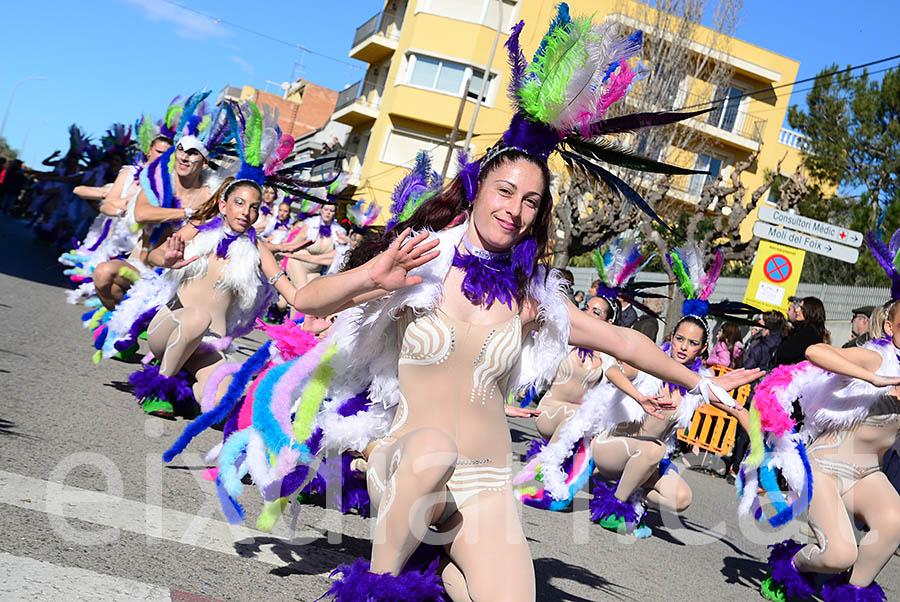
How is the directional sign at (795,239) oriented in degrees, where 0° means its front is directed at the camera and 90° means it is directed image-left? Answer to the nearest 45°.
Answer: approximately 0°

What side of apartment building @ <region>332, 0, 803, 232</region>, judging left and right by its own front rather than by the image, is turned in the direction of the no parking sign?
front

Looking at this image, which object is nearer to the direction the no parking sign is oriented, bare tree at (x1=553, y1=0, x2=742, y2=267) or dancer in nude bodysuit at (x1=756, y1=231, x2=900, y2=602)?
the dancer in nude bodysuit

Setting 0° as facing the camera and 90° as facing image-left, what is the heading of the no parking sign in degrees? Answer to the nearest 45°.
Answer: approximately 0°
